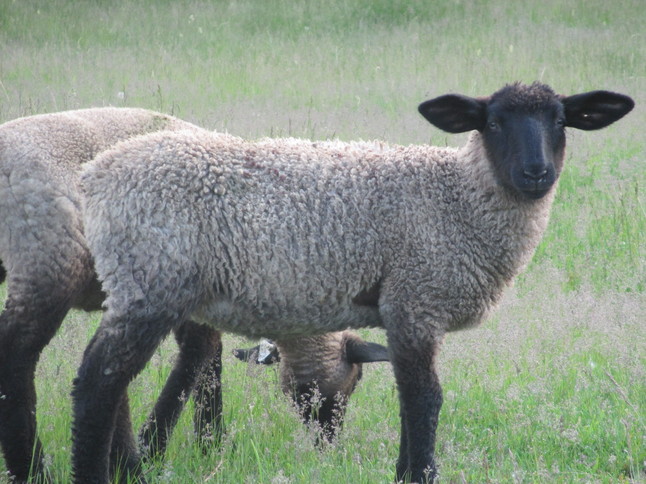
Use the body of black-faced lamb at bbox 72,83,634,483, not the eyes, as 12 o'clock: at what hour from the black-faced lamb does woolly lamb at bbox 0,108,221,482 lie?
The woolly lamb is roughly at 6 o'clock from the black-faced lamb.

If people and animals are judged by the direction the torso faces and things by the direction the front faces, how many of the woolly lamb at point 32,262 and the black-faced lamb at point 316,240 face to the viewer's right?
2

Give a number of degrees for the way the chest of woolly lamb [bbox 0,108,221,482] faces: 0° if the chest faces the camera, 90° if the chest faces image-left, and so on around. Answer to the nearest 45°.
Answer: approximately 270°

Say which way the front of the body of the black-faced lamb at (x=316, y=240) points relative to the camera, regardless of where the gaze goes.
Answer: to the viewer's right
